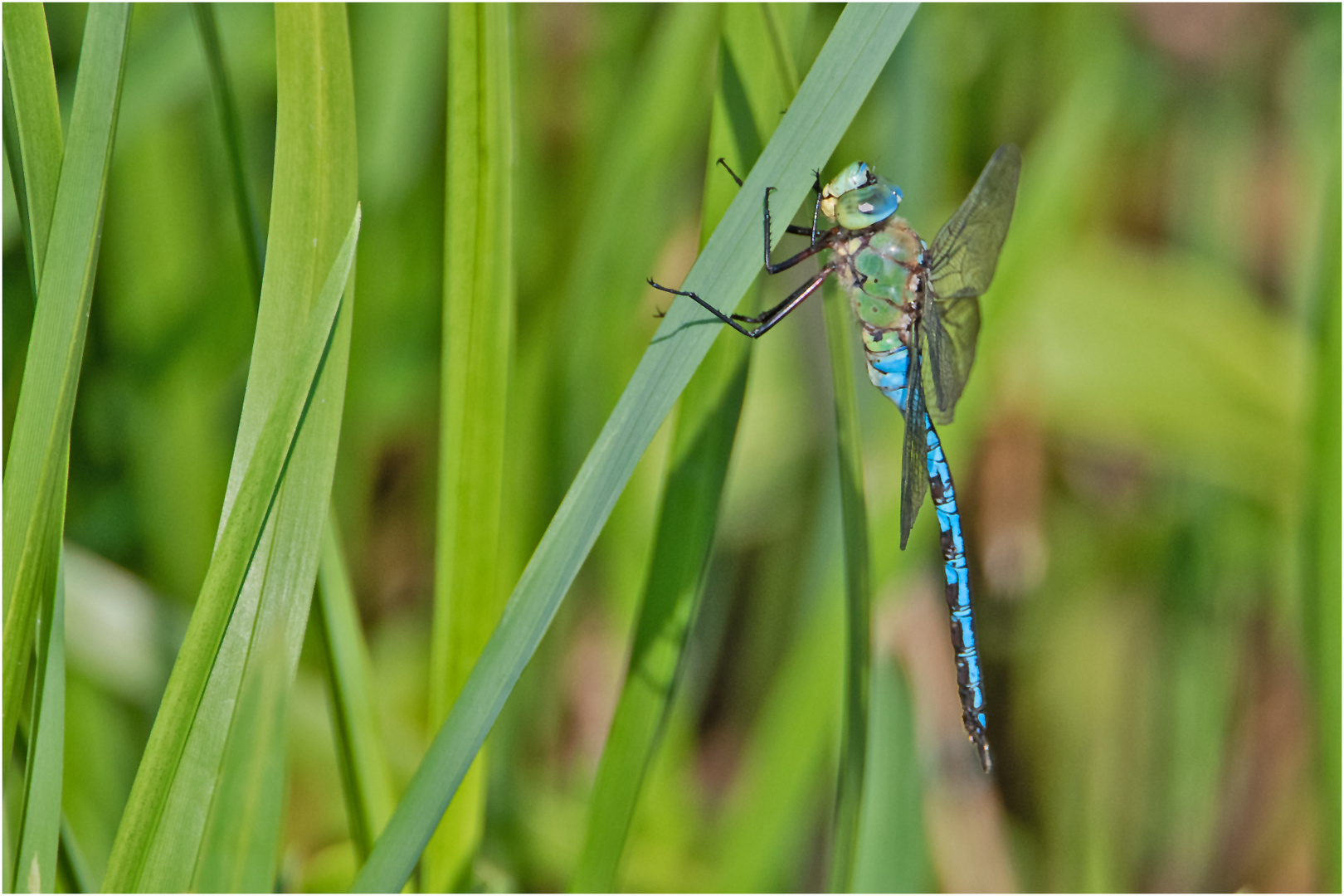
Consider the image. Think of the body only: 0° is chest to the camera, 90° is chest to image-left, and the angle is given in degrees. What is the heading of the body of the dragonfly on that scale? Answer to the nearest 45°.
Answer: approximately 90°

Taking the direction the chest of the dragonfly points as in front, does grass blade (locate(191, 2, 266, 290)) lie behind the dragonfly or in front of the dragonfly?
in front

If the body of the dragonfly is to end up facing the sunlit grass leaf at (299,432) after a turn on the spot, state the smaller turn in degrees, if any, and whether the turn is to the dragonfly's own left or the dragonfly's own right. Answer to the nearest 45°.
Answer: approximately 45° to the dragonfly's own left

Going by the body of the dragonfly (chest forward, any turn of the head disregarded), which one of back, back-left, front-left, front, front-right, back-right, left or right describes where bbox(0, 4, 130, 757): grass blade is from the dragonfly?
front-left
